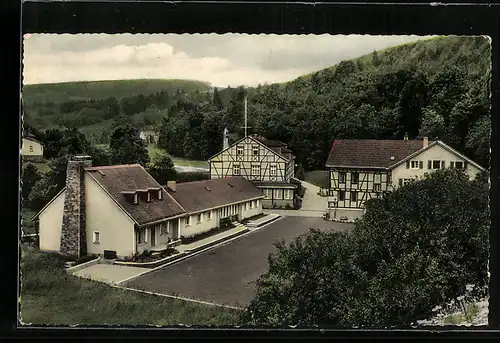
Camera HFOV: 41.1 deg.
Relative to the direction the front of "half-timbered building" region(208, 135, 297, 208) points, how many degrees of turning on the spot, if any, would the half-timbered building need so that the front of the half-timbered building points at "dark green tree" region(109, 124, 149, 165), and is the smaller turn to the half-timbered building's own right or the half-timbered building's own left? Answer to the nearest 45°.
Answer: approximately 90° to the half-timbered building's own right

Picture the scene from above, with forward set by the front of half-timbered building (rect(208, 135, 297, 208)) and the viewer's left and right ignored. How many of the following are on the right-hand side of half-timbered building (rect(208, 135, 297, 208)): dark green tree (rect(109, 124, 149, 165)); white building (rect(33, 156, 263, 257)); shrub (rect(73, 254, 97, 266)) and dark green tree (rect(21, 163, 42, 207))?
4

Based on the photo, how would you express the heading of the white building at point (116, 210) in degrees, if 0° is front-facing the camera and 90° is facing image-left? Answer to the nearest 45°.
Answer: approximately 315°

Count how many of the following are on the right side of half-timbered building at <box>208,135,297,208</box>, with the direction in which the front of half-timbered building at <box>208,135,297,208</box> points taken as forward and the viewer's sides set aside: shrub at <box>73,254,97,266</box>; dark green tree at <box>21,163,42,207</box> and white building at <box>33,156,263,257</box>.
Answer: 3

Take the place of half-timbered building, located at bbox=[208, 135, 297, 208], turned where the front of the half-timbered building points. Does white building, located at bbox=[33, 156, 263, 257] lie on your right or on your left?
on your right

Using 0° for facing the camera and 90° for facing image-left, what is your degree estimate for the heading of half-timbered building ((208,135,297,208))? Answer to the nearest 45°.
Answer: approximately 0°
